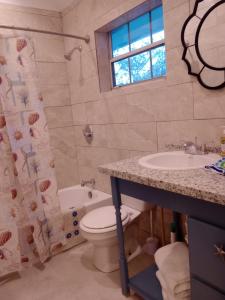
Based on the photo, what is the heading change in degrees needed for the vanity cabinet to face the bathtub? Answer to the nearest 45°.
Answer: approximately 90° to its right

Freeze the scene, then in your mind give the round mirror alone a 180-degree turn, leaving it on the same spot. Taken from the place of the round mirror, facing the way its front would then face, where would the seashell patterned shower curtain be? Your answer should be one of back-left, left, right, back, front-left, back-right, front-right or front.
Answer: back-left

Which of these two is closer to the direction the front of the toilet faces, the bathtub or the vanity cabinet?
the vanity cabinet

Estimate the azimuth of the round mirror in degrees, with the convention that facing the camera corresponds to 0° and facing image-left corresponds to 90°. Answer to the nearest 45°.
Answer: approximately 45°

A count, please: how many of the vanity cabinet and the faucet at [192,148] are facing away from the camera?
0

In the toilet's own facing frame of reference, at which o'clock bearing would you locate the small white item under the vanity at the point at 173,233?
The small white item under the vanity is roughly at 8 o'clock from the toilet.
